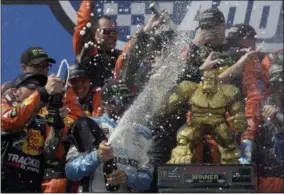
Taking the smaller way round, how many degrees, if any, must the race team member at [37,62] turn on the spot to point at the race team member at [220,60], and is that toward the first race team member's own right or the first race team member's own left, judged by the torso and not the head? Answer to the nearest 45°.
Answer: approximately 45° to the first race team member's own left

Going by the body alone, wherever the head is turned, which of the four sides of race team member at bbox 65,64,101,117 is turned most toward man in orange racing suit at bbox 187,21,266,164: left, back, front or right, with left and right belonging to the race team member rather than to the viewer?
left

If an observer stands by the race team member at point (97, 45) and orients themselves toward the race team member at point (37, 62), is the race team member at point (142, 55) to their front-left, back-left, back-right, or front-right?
back-left

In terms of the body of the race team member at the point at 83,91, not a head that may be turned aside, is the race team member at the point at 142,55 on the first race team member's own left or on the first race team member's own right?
on the first race team member's own left
